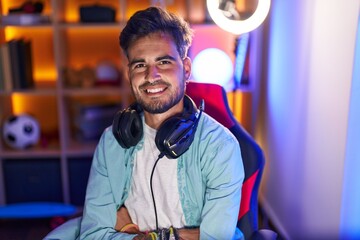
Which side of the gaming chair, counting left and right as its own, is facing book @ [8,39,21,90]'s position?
right

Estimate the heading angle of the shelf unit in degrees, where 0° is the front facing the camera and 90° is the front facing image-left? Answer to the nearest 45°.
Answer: approximately 0°

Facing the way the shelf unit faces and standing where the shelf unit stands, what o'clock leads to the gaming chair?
The gaming chair is roughly at 11 o'clock from the shelf unit.

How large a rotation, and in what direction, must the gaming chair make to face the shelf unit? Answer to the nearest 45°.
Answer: approximately 90° to its right

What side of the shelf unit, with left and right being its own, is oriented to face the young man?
front

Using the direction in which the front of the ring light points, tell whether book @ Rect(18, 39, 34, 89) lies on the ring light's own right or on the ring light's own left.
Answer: on the ring light's own right

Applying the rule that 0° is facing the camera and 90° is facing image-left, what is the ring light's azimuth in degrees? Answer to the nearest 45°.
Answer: approximately 0°

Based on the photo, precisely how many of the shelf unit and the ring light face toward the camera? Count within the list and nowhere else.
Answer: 2
